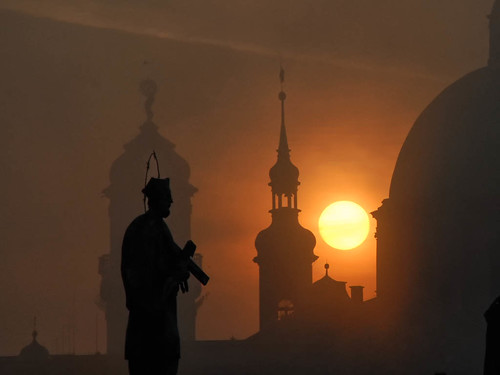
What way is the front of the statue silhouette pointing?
to the viewer's right

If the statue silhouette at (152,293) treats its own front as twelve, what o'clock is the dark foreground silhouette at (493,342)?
The dark foreground silhouette is roughly at 12 o'clock from the statue silhouette.
